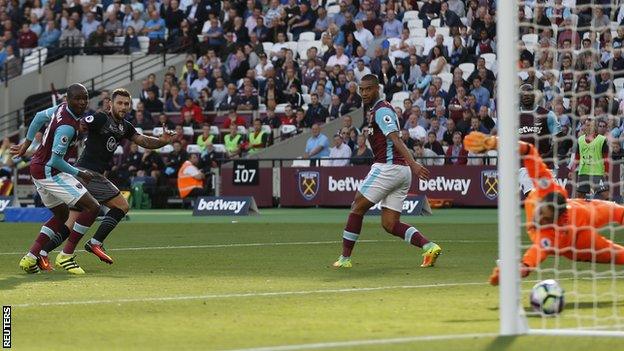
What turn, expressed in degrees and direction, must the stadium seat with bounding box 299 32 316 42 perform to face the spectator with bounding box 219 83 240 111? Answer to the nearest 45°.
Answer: approximately 45° to its right

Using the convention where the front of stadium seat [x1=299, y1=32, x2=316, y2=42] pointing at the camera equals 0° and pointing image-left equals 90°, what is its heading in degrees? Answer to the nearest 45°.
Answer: approximately 0°

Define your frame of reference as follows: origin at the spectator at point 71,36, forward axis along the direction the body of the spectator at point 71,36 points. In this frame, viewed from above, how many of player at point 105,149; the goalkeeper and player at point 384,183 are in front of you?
3

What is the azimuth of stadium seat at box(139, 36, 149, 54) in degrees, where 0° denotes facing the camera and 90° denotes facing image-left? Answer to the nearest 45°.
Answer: approximately 0°
